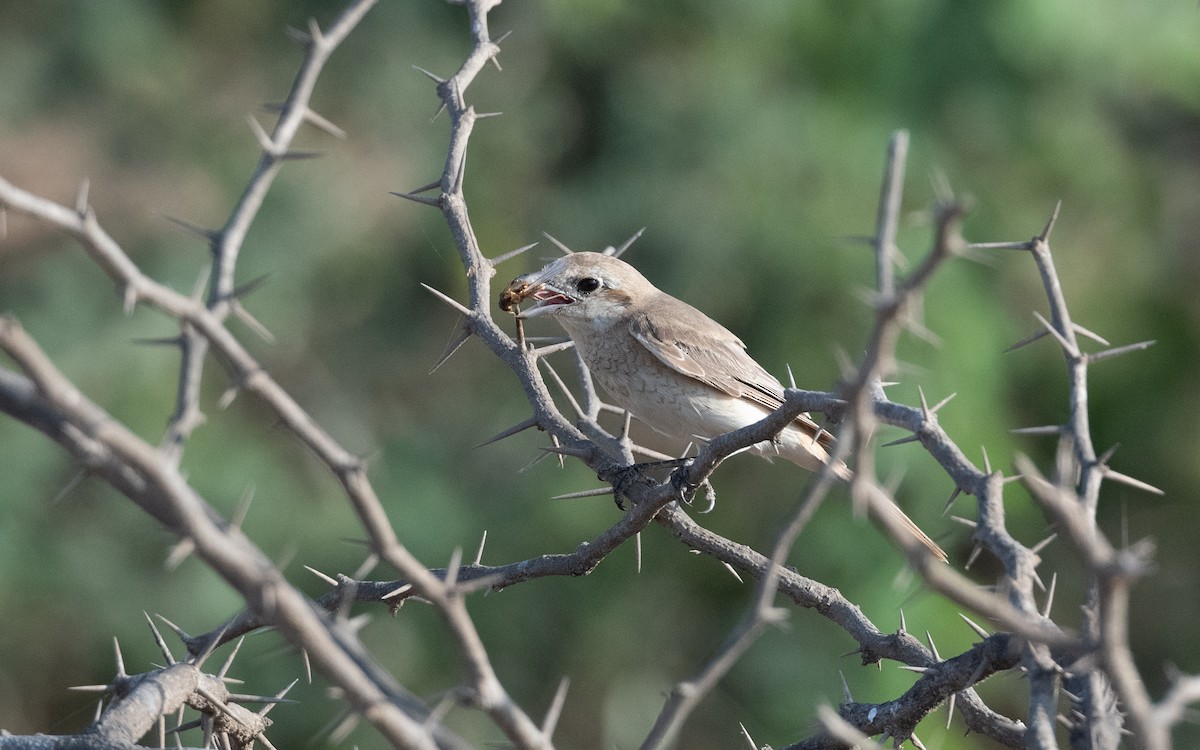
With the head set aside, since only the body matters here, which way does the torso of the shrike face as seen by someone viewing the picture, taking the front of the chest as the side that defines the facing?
to the viewer's left
